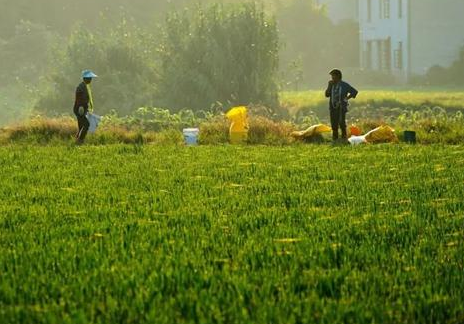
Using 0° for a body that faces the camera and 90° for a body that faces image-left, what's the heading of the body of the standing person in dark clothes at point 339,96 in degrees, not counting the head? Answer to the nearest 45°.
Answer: approximately 45°

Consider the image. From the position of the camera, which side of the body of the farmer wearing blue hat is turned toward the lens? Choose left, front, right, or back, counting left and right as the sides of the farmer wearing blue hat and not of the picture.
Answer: right

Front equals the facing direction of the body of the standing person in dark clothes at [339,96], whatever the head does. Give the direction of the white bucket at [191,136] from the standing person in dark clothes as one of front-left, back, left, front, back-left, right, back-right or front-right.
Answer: front-right

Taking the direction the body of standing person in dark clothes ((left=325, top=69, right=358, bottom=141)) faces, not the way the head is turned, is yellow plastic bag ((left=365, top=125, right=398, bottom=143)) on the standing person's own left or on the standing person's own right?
on the standing person's own left

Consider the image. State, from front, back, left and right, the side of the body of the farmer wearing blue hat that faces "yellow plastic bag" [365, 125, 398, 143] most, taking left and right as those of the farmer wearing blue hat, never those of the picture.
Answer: front

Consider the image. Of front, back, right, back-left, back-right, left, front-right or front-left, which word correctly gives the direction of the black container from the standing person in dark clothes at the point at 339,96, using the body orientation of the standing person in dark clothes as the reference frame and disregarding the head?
back-left

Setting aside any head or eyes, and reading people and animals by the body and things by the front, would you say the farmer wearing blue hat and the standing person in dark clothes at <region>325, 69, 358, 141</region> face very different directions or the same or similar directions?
very different directions

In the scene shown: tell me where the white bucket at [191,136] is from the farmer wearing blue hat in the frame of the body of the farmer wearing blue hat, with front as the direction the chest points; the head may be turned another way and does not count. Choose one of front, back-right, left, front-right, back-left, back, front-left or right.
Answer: front

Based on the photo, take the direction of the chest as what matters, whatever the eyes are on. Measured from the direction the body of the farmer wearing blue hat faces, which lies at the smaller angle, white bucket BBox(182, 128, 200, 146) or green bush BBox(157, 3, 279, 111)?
the white bucket

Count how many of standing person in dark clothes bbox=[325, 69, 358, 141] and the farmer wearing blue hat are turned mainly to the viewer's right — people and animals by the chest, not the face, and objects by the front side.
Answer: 1
